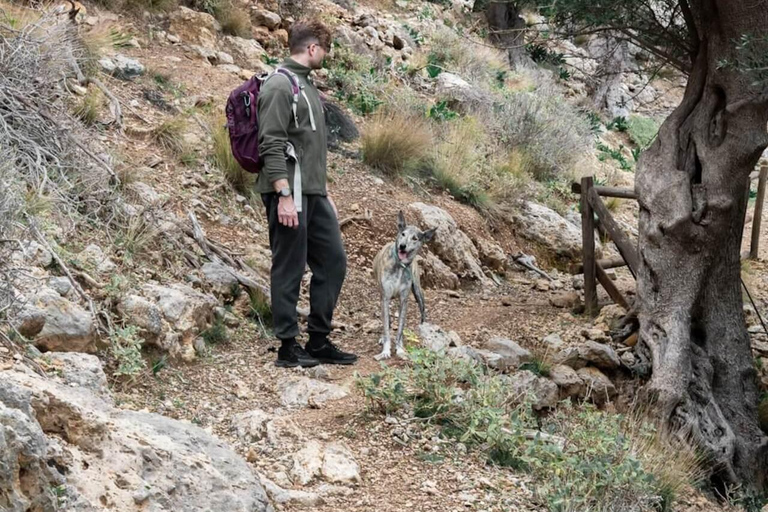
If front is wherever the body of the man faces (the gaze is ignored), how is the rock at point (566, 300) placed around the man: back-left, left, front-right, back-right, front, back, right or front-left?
left

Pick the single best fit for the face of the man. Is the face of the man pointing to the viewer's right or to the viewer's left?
to the viewer's right

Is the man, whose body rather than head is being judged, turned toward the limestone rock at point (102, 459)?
no

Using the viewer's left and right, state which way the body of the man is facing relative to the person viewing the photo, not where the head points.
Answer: facing the viewer and to the right of the viewer

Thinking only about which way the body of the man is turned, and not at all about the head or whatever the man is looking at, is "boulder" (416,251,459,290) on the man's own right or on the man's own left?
on the man's own left

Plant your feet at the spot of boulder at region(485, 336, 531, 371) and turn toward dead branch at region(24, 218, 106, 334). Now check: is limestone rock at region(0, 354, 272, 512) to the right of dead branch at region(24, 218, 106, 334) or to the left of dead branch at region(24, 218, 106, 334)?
left

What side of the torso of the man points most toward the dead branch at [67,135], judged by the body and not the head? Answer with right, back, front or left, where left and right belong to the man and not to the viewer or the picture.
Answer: back

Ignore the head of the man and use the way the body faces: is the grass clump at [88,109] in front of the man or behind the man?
behind

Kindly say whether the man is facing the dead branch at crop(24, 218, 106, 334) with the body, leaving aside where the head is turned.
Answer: no

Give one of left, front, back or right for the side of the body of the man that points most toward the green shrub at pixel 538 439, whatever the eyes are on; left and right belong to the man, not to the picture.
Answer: front

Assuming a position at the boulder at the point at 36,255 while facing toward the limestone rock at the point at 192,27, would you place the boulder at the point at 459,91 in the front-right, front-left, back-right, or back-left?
front-right

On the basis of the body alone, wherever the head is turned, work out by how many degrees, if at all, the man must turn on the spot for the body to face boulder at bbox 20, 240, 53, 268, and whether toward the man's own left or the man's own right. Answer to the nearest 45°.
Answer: approximately 135° to the man's own right
